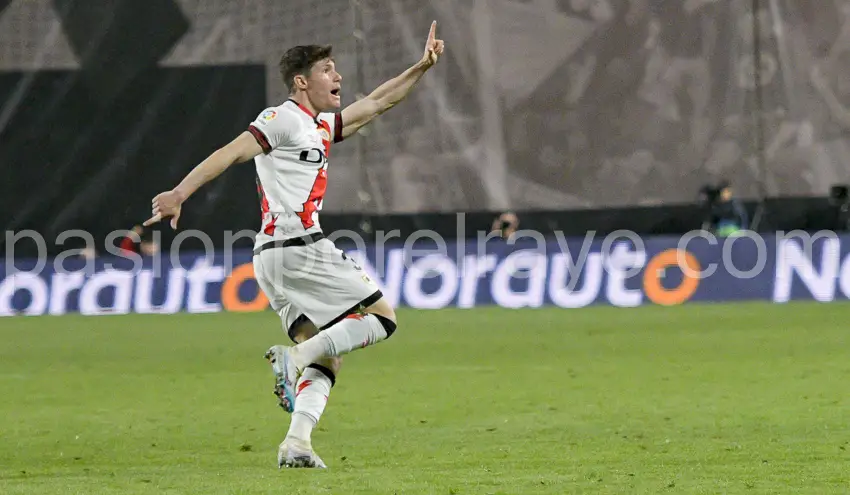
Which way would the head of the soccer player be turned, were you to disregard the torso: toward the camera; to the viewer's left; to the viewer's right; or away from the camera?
to the viewer's right

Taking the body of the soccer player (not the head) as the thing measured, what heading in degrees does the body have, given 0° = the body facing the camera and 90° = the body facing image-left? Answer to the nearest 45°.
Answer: approximately 315°

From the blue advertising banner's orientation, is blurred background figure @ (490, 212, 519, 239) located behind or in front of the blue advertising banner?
behind

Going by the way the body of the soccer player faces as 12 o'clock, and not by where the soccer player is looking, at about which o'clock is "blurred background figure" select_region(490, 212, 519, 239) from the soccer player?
The blurred background figure is roughly at 8 o'clock from the soccer player.

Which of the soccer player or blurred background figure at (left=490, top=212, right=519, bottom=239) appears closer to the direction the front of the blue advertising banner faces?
the soccer player
